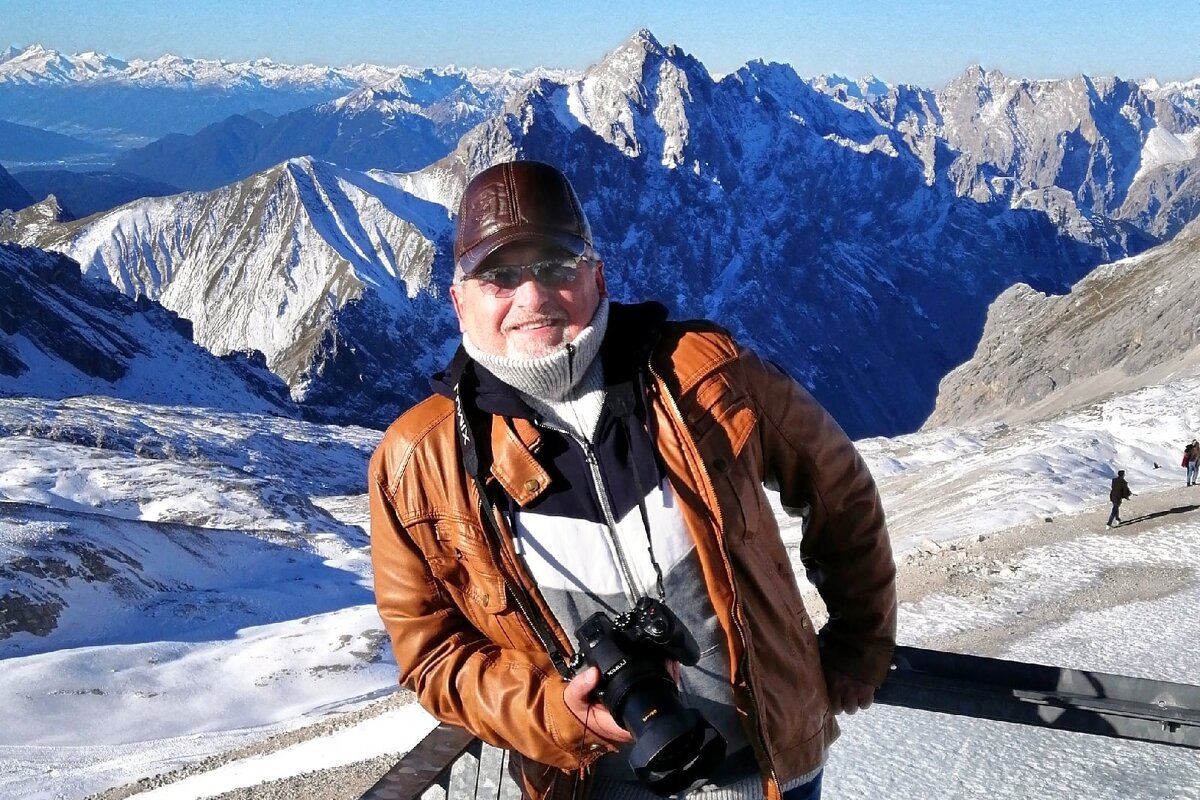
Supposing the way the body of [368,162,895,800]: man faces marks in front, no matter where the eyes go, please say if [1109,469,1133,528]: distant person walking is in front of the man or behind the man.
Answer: behind

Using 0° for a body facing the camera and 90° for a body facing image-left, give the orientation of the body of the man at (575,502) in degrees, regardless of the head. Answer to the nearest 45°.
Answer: approximately 0°

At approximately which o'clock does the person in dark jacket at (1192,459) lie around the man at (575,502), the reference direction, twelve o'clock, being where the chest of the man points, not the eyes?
The person in dark jacket is roughly at 7 o'clock from the man.
